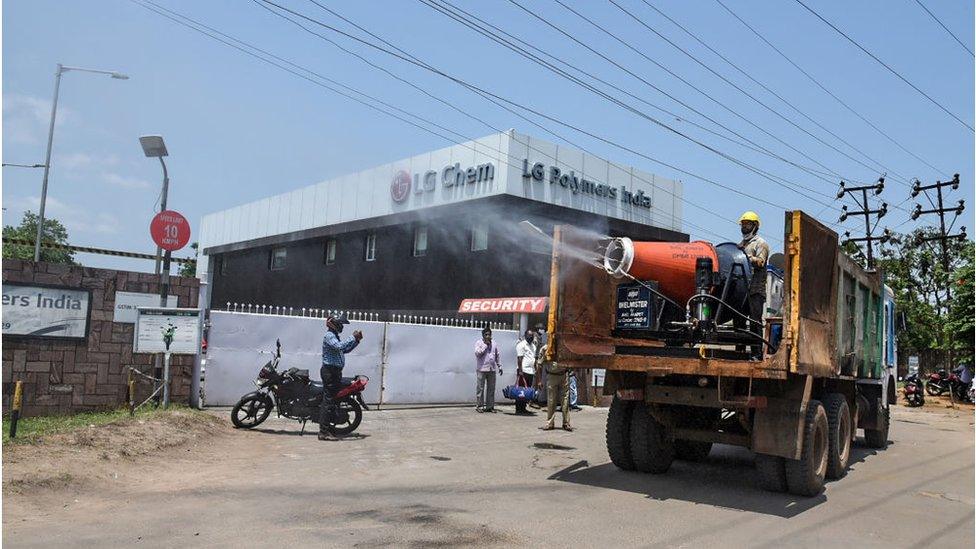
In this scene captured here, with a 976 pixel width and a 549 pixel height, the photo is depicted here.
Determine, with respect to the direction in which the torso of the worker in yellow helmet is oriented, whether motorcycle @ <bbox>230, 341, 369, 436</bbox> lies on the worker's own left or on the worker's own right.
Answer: on the worker's own right

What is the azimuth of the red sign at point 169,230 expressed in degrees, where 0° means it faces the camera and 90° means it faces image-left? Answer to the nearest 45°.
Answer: approximately 0°

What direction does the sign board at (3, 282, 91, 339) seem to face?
toward the camera

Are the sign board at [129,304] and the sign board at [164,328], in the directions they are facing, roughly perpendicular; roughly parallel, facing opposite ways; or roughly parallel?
roughly parallel

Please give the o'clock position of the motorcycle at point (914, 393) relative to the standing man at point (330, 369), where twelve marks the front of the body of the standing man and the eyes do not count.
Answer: The motorcycle is roughly at 11 o'clock from the standing man.

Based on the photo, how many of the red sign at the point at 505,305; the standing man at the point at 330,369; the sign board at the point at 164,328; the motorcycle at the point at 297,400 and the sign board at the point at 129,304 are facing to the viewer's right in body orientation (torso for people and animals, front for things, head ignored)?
1

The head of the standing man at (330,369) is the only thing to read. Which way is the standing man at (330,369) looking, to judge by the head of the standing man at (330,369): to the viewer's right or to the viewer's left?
to the viewer's right

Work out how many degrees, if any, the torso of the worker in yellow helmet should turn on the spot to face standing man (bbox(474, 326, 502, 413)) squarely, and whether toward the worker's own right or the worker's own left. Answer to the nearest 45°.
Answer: approximately 90° to the worker's own right

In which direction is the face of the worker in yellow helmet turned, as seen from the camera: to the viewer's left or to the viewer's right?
to the viewer's left

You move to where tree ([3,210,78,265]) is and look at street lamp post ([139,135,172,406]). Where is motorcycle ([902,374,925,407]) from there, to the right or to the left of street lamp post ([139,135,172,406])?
left

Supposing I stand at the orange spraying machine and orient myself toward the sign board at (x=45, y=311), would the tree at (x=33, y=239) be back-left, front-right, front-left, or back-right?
front-right

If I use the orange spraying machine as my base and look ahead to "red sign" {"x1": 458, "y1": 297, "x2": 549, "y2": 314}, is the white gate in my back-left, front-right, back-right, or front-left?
front-left

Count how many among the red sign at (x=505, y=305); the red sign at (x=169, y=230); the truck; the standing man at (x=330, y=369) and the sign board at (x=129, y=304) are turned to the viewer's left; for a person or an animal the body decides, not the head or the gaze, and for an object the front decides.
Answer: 0

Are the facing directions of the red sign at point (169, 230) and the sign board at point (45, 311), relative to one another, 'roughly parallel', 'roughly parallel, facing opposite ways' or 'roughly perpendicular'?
roughly parallel

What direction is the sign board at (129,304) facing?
toward the camera

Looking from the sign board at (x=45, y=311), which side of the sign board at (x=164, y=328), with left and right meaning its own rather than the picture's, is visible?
right

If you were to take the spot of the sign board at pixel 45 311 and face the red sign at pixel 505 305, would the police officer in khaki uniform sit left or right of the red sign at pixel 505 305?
right

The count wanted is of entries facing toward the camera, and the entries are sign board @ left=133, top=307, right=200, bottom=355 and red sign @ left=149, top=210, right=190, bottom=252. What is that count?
2

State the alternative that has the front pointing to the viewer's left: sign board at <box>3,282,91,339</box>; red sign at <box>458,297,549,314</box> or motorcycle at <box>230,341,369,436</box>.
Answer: the motorcycle

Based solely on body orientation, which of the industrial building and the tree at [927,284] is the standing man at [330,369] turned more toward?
the tree
